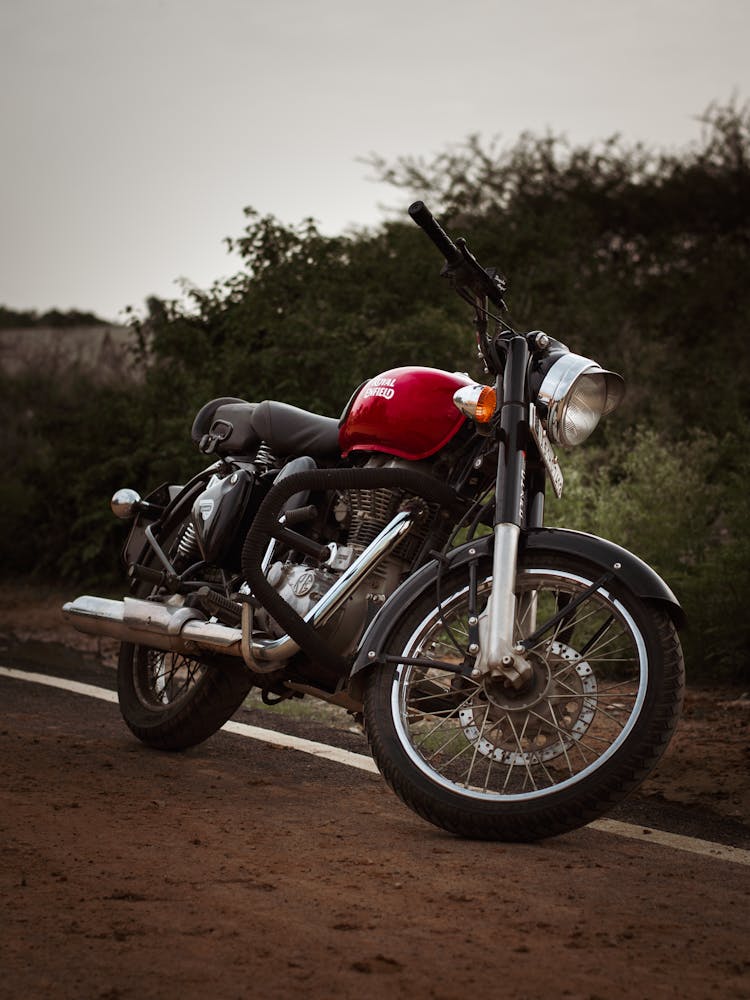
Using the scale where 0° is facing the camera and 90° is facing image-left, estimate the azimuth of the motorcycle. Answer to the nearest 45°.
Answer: approximately 315°
